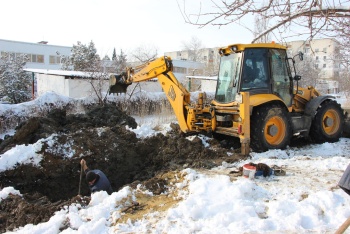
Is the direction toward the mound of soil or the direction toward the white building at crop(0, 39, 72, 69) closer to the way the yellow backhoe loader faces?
the white building

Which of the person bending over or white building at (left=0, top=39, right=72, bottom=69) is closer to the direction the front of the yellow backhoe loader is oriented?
the white building

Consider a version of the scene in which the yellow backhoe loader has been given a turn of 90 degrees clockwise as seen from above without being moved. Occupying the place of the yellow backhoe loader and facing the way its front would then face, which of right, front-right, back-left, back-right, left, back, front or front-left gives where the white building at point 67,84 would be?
back

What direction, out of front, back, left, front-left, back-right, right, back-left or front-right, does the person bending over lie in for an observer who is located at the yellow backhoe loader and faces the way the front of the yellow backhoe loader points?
back

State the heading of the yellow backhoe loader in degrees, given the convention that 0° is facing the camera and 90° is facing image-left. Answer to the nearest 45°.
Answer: approximately 225°
